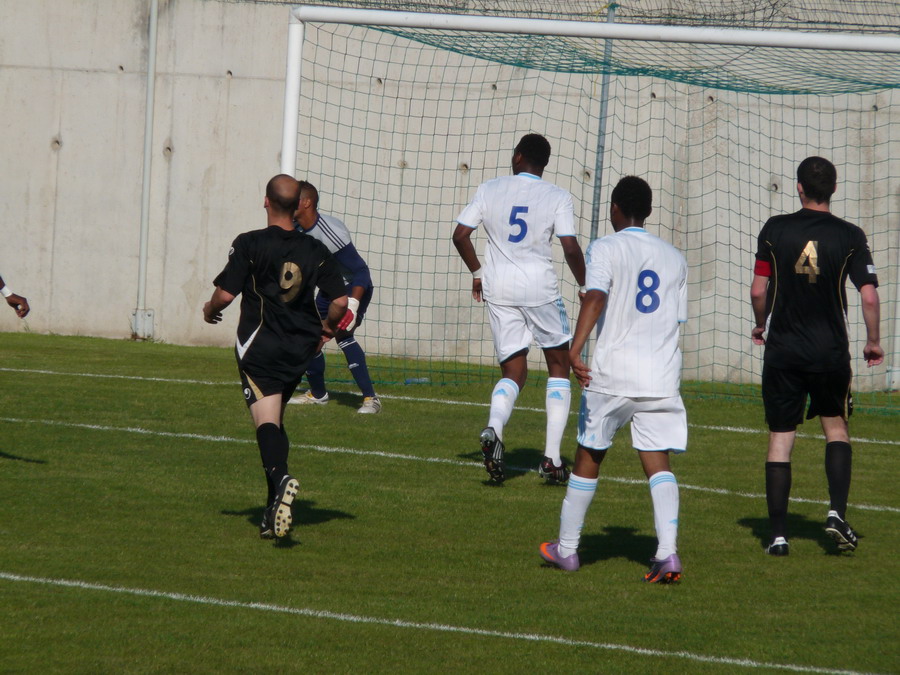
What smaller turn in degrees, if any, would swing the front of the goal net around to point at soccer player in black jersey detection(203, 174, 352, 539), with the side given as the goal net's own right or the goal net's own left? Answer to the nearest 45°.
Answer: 0° — it already faces them

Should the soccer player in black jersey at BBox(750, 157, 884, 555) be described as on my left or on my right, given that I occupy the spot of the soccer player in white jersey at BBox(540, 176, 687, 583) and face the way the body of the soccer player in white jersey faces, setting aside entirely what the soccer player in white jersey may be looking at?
on my right

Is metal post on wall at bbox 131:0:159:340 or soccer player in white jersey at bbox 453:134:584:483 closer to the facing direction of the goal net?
the soccer player in white jersey

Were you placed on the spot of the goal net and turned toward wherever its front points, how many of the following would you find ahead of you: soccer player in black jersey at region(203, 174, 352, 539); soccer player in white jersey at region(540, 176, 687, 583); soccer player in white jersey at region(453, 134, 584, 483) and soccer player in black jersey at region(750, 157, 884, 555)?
4

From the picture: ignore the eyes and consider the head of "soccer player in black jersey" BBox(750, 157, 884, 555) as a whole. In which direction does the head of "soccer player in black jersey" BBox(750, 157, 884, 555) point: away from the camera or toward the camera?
away from the camera

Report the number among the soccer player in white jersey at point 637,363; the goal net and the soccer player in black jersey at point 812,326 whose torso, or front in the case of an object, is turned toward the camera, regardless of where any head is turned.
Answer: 1

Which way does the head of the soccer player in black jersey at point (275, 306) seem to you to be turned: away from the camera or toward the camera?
away from the camera

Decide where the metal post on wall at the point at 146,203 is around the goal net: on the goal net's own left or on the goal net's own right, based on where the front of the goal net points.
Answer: on the goal net's own right

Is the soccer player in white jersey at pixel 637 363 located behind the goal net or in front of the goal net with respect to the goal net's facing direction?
in front

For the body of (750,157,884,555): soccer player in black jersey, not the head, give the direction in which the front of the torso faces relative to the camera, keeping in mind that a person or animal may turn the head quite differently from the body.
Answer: away from the camera

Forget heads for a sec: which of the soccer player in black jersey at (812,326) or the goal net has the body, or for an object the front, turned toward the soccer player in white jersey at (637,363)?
the goal net

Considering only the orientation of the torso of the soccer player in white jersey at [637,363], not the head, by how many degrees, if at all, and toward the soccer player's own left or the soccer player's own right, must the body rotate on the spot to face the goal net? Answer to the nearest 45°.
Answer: approximately 45° to the soccer player's own right

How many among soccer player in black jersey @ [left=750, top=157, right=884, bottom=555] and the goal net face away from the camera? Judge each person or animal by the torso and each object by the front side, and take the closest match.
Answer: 1

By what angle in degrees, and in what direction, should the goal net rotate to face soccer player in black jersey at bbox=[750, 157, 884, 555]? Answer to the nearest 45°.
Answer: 0° — it already faces them

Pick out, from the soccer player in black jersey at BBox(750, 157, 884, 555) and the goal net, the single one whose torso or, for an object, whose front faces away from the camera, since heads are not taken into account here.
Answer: the soccer player in black jersey

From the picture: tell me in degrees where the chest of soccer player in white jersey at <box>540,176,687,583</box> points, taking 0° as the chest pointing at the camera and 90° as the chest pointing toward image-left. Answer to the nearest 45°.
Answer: approximately 135°
